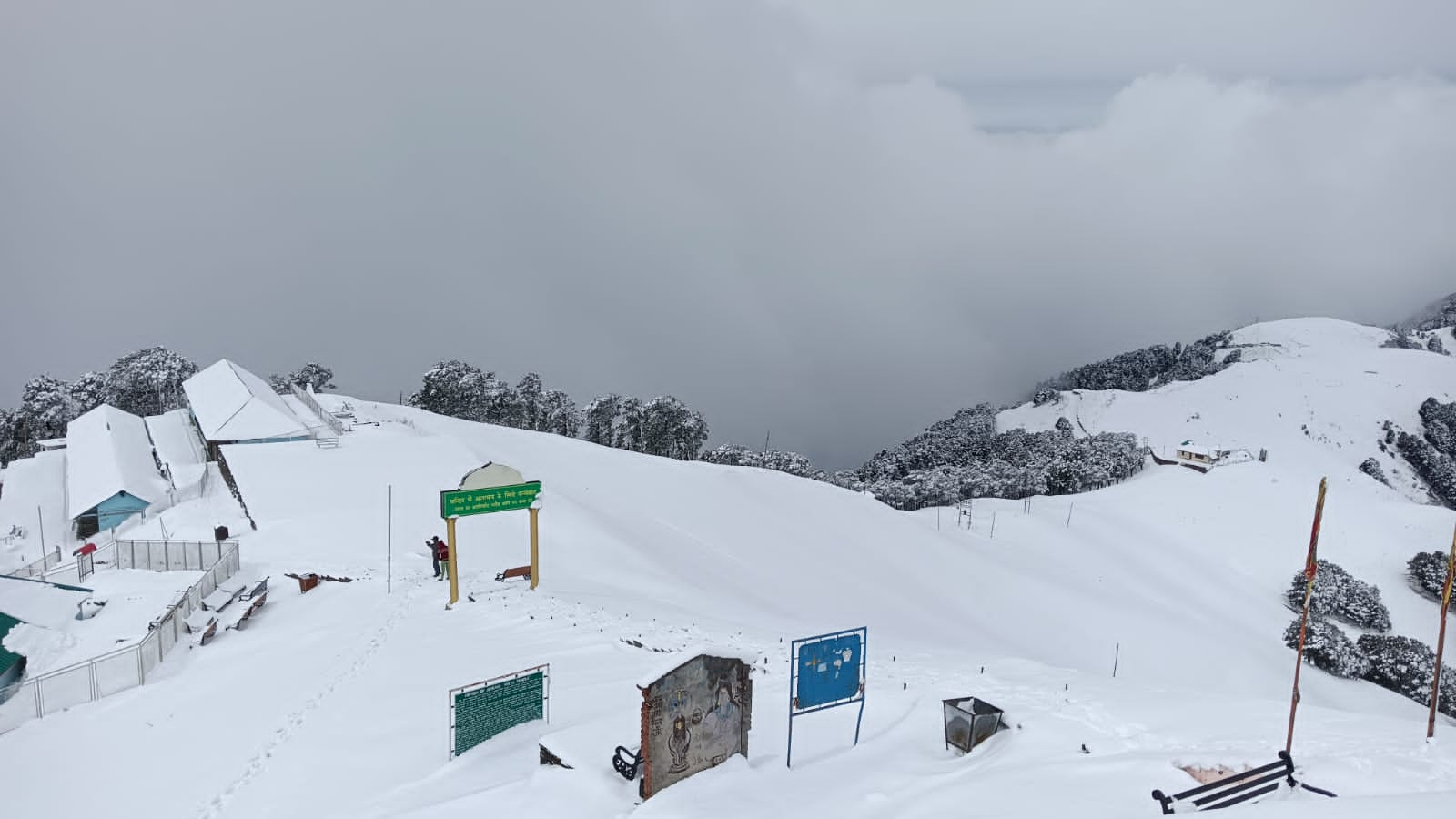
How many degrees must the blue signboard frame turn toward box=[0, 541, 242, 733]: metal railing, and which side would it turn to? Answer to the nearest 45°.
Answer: approximately 135° to its right

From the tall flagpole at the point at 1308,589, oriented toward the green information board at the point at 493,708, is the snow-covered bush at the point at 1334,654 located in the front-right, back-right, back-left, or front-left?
back-right

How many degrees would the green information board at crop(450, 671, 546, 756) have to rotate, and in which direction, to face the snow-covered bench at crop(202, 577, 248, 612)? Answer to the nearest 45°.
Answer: approximately 180°

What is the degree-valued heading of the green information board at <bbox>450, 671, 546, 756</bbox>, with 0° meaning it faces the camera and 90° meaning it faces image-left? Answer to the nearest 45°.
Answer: approximately 315°

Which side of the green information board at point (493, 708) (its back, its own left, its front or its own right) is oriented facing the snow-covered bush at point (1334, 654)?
left

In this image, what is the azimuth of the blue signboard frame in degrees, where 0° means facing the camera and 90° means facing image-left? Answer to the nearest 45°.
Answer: approximately 315°

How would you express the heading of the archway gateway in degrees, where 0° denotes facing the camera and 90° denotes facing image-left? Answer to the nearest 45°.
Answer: approximately 315°

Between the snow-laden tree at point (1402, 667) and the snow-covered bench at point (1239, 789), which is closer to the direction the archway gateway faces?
the snow-covered bench

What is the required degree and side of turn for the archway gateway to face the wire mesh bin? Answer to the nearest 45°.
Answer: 0° — it already faces it

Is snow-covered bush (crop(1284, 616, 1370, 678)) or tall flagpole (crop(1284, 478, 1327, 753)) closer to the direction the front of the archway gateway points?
the tall flagpole
